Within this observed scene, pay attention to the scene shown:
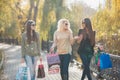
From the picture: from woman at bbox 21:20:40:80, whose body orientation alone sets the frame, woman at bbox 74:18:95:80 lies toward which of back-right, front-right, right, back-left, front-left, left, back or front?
front-left

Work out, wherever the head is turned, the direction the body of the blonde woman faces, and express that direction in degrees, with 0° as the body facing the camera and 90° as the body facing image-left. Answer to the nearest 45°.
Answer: approximately 315°

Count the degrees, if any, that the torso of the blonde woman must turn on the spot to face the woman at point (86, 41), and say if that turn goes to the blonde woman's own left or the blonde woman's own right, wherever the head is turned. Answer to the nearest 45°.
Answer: approximately 45° to the blonde woman's own left

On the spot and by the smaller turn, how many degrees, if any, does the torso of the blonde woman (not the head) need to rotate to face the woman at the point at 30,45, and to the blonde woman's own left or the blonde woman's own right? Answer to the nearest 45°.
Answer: approximately 135° to the blonde woman's own right

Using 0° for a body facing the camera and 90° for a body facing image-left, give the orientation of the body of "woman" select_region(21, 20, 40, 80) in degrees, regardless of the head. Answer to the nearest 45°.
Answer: approximately 315°

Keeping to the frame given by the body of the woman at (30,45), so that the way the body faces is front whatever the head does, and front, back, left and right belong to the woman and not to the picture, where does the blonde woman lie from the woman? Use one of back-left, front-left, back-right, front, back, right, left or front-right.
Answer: front-left
